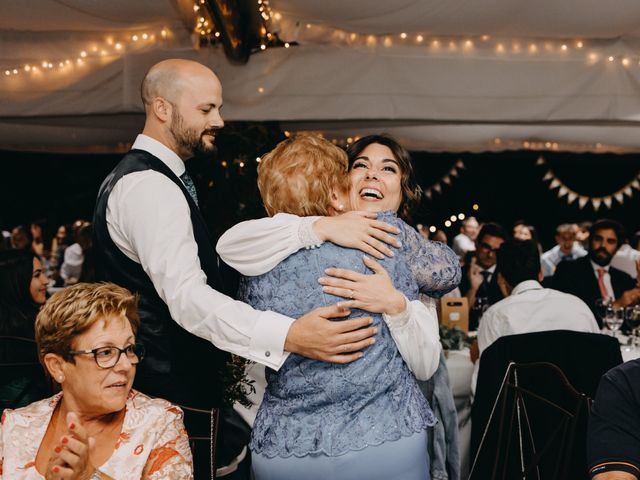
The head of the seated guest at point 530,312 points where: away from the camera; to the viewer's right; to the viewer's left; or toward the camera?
away from the camera

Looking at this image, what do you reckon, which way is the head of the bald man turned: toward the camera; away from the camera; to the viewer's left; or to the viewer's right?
to the viewer's right

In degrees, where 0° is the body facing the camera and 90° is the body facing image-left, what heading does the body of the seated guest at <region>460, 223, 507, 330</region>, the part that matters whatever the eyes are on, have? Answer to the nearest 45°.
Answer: approximately 0°

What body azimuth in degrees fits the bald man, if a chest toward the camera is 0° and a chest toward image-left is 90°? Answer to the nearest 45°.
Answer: approximately 270°

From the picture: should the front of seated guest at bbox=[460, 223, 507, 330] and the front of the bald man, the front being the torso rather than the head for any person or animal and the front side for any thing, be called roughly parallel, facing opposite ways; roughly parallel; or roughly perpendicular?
roughly perpendicular
